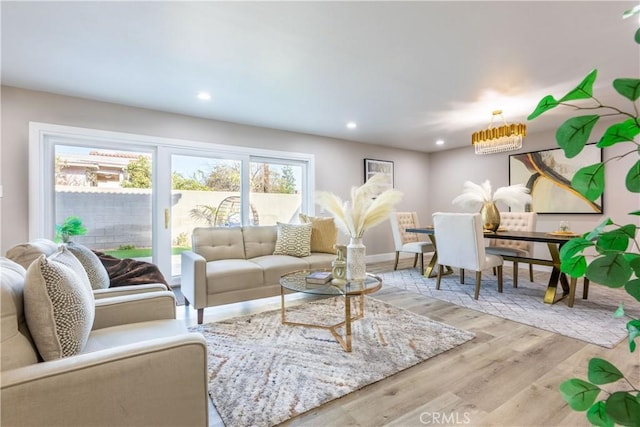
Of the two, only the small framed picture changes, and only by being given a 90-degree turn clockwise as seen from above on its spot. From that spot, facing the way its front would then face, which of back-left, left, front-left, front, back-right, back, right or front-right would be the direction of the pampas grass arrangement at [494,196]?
left

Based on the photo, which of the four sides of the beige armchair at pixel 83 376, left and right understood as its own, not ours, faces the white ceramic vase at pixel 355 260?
front

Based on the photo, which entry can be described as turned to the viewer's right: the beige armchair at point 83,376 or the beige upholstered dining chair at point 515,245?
the beige armchair

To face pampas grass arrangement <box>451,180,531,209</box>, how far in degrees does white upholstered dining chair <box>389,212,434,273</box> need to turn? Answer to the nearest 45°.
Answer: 0° — it already faces it

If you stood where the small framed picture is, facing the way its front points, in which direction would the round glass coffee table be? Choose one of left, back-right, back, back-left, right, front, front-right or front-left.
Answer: front-right

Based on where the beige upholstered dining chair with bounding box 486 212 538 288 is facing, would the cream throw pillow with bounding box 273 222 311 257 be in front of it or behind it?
in front

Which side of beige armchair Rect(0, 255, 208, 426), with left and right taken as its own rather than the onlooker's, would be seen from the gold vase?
front

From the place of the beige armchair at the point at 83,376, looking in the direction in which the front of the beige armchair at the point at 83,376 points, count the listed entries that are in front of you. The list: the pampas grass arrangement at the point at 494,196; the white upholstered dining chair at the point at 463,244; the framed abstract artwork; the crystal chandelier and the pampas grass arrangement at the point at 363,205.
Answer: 5

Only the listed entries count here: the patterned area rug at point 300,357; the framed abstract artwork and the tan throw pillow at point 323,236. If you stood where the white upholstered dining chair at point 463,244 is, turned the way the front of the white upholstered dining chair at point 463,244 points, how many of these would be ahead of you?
1

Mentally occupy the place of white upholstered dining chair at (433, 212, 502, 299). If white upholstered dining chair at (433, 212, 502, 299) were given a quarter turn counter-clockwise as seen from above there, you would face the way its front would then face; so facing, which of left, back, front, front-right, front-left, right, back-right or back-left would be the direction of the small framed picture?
front

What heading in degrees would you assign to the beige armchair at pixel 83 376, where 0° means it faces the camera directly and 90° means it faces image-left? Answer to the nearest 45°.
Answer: approximately 270°

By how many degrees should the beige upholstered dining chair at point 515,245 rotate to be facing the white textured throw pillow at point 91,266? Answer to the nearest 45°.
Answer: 0° — it already faces it

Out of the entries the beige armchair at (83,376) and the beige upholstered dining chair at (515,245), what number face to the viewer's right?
1
